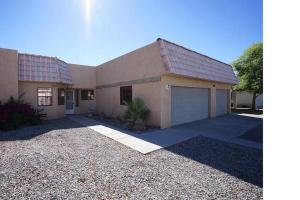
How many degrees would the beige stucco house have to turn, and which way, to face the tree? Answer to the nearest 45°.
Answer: approximately 45° to its left
